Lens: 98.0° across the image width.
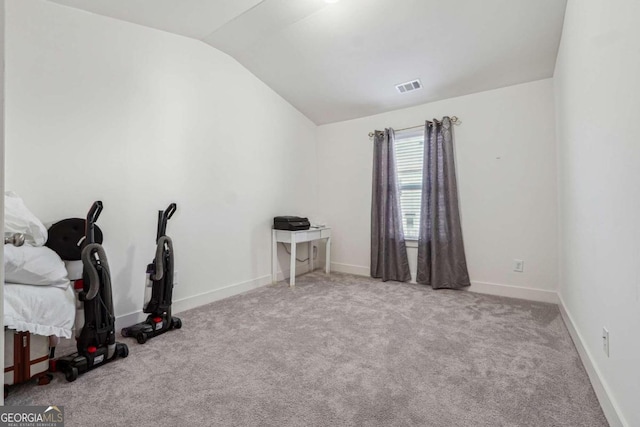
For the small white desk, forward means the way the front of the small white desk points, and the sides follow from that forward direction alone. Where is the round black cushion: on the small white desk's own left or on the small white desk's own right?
on the small white desk's own right

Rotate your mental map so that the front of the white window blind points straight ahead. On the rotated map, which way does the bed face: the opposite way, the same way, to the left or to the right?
to the left

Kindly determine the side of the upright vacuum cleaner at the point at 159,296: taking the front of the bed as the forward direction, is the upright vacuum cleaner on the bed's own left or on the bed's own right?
on the bed's own left

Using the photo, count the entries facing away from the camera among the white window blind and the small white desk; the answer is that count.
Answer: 0

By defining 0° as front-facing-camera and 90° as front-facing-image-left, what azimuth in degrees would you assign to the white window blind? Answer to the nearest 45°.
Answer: approximately 0°

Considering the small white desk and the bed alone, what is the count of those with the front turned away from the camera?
0

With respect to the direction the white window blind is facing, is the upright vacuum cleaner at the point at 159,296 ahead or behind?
ahead

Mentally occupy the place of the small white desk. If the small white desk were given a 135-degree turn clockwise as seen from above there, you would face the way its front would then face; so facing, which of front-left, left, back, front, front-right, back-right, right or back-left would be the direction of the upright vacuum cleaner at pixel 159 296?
front-left

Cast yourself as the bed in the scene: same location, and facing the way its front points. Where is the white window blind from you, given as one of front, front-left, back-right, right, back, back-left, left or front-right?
front-left

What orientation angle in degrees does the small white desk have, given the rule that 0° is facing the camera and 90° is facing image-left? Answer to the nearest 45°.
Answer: approximately 315°

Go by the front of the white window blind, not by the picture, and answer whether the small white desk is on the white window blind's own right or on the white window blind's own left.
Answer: on the white window blind's own right
